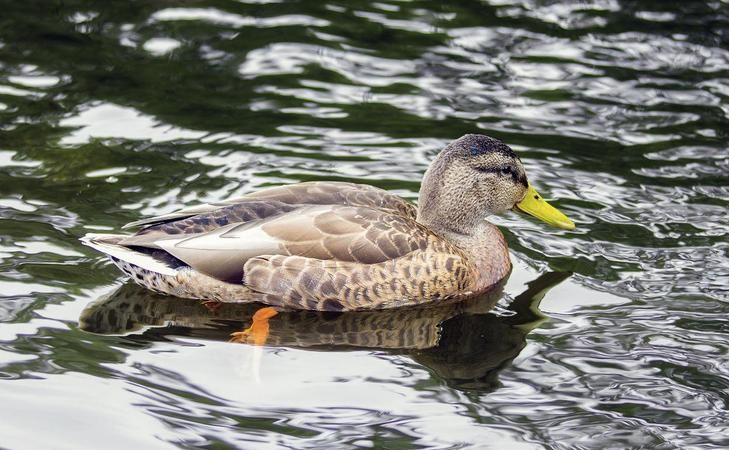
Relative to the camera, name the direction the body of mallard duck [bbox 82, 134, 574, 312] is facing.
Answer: to the viewer's right
